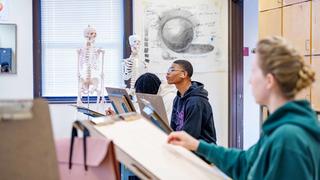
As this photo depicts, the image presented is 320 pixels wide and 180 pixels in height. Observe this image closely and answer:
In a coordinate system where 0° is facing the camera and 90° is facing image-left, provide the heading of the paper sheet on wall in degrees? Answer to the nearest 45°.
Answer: approximately 0°

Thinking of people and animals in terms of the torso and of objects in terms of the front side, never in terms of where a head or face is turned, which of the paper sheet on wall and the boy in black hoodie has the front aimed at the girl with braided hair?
the paper sheet on wall

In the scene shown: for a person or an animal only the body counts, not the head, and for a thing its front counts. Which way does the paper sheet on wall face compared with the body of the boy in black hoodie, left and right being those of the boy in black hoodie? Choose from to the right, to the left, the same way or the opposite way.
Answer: to the left

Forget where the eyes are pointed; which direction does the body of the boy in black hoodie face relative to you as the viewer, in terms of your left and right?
facing to the left of the viewer

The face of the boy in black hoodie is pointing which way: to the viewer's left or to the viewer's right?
to the viewer's left

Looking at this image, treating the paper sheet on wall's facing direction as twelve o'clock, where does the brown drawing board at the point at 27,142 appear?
The brown drawing board is roughly at 12 o'clock from the paper sheet on wall.

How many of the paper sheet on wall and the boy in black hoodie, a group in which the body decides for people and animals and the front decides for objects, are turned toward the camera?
1

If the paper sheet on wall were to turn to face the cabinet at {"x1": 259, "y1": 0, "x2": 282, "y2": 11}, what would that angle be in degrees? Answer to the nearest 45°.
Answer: approximately 45° to its left

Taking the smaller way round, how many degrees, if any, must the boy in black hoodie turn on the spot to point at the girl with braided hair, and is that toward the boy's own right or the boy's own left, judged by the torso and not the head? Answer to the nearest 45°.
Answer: approximately 90° to the boy's own left

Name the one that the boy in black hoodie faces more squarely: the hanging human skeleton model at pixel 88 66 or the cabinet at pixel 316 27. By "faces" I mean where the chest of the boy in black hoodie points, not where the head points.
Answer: the hanging human skeleton model

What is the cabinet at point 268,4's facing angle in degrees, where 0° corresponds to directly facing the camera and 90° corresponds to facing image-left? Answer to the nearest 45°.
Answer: approximately 45°
